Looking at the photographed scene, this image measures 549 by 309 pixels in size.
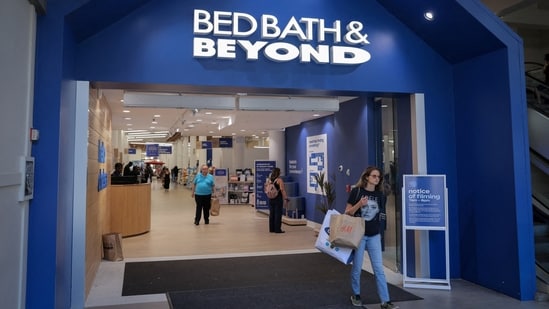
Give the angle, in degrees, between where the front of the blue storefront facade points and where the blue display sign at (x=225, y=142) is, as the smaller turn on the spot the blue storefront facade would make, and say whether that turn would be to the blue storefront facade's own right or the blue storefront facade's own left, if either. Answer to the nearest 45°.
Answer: approximately 180°

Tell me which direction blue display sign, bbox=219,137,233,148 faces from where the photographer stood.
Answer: facing the viewer

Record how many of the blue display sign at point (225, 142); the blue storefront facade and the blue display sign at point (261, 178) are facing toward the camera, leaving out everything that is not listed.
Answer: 3

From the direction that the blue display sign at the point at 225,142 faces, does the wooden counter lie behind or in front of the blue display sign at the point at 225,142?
in front

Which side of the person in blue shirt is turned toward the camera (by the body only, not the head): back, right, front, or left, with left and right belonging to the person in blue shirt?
front

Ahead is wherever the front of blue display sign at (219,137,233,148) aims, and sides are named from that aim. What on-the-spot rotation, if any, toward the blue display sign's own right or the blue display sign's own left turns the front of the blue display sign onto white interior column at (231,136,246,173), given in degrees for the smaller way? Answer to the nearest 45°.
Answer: approximately 90° to the blue display sign's own left

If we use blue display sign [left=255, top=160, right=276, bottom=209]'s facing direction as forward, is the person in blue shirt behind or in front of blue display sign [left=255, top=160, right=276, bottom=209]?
in front

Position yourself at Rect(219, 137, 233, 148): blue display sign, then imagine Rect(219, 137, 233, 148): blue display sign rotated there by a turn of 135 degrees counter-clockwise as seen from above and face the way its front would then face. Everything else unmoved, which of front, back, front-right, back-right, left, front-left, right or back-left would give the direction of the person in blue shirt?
back-right

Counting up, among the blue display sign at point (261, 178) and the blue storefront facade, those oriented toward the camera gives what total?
2

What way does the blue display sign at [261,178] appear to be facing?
toward the camera

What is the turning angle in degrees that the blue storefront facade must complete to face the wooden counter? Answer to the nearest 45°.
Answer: approximately 135° to its right

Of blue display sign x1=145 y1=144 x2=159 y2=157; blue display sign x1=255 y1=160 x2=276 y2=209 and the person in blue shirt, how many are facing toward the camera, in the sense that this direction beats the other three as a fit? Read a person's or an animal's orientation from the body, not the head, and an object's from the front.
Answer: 3

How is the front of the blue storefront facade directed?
toward the camera

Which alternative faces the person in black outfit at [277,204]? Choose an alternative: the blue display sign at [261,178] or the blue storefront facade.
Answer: the blue display sign
